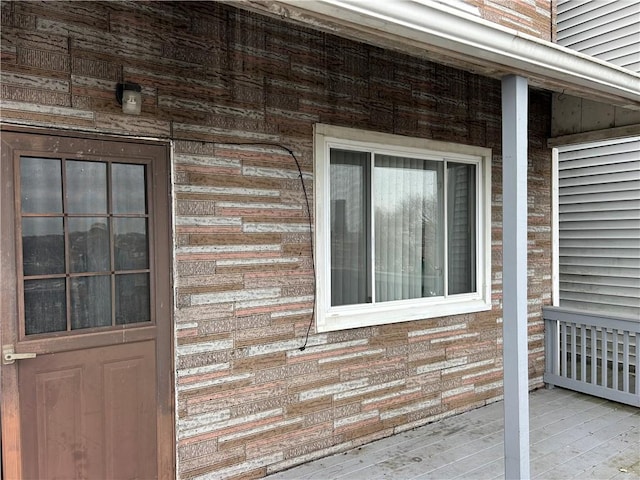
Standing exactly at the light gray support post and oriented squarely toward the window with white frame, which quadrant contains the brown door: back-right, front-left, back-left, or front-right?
front-left

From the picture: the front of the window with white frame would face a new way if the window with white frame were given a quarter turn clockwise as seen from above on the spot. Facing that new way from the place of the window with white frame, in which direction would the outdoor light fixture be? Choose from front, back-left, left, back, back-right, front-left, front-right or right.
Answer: front

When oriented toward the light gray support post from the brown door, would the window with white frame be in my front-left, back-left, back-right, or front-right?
front-left

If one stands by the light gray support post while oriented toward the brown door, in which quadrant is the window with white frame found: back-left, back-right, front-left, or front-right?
front-right

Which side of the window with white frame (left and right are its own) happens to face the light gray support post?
front

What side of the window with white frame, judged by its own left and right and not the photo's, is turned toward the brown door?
right

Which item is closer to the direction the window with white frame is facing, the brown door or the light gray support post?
the light gray support post
